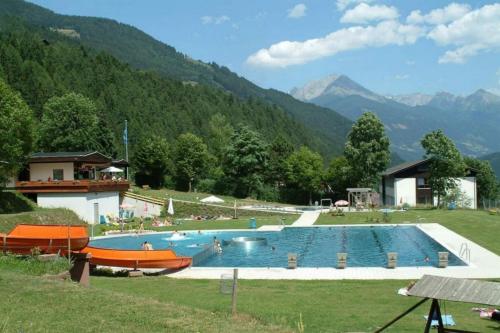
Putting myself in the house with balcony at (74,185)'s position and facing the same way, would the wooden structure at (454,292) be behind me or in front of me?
in front

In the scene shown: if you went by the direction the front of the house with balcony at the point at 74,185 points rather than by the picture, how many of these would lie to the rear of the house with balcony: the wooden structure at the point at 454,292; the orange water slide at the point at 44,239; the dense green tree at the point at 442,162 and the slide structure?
0

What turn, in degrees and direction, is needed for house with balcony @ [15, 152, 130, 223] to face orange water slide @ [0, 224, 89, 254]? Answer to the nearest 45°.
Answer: approximately 45° to its right

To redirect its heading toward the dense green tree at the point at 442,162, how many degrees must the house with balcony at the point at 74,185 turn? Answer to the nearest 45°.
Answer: approximately 45° to its left

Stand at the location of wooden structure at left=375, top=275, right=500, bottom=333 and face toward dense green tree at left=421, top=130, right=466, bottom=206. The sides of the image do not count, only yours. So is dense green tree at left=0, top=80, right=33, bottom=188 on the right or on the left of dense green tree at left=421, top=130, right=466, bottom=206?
left

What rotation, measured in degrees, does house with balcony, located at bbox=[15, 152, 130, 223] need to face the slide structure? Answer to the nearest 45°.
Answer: approximately 45° to its right

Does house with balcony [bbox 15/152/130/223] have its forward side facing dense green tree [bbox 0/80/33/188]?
no
